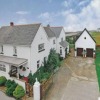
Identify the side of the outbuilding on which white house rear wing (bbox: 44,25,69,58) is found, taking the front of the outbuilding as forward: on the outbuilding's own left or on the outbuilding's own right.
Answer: on the outbuilding's own right

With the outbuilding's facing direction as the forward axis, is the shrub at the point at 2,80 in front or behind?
in front

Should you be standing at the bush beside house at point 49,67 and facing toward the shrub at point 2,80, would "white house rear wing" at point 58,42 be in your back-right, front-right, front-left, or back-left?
back-right

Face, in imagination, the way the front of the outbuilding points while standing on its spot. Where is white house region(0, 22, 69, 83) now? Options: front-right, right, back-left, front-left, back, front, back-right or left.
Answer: front-right

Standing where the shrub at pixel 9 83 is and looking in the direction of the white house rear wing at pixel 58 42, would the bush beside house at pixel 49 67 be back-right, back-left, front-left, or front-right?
front-right

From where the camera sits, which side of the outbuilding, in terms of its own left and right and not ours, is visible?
front

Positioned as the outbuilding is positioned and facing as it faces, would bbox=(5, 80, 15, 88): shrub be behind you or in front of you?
in front

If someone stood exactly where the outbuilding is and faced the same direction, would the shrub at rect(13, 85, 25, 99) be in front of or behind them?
in front

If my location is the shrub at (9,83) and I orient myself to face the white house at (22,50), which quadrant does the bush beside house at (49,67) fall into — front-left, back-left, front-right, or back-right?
front-right
